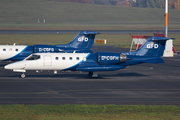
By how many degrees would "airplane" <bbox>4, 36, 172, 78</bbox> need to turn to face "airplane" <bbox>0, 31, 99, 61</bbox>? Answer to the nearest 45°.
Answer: approximately 45° to its right

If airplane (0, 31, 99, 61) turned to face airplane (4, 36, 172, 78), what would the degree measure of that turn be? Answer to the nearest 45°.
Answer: approximately 135° to its left

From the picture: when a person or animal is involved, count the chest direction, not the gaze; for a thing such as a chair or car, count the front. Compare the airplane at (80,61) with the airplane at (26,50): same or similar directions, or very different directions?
same or similar directions

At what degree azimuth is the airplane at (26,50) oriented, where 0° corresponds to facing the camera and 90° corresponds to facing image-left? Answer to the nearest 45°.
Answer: approximately 90°

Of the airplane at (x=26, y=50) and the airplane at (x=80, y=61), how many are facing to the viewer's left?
2

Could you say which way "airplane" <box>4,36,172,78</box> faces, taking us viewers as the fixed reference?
facing to the left of the viewer
